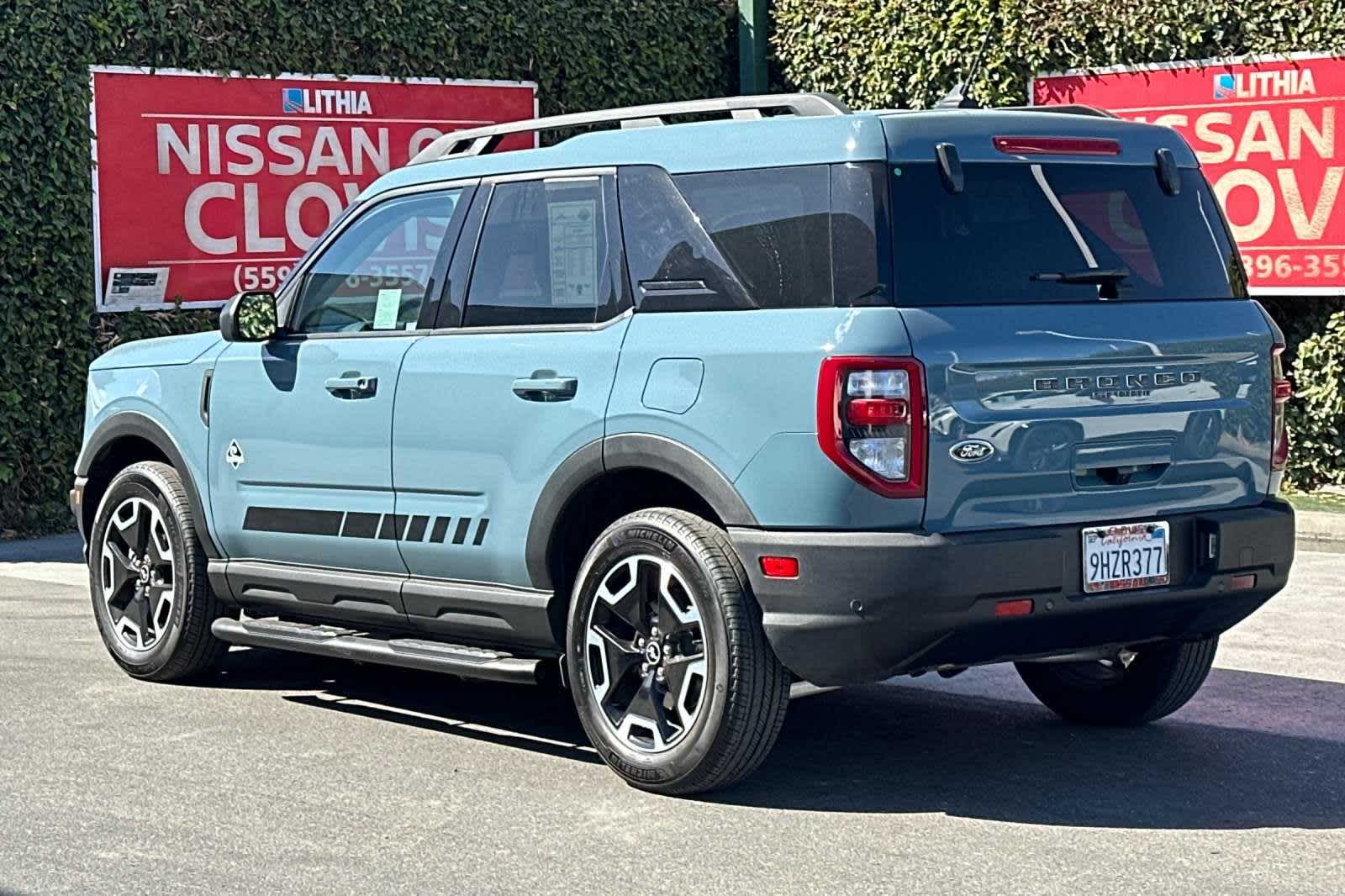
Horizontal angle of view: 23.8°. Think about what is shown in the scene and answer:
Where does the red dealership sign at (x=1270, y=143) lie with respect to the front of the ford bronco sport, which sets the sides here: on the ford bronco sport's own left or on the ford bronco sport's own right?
on the ford bronco sport's own right

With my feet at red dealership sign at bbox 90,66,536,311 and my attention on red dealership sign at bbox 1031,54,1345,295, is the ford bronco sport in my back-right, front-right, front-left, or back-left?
front-right

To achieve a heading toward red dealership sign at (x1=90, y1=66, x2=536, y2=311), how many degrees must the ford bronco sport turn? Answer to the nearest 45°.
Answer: approximately 45° to its right

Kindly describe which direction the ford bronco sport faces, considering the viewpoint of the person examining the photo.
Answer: facing away from the viewer and to the left of the viewer

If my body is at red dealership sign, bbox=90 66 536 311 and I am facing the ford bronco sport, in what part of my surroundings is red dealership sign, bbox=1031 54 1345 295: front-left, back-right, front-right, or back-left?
front-left
